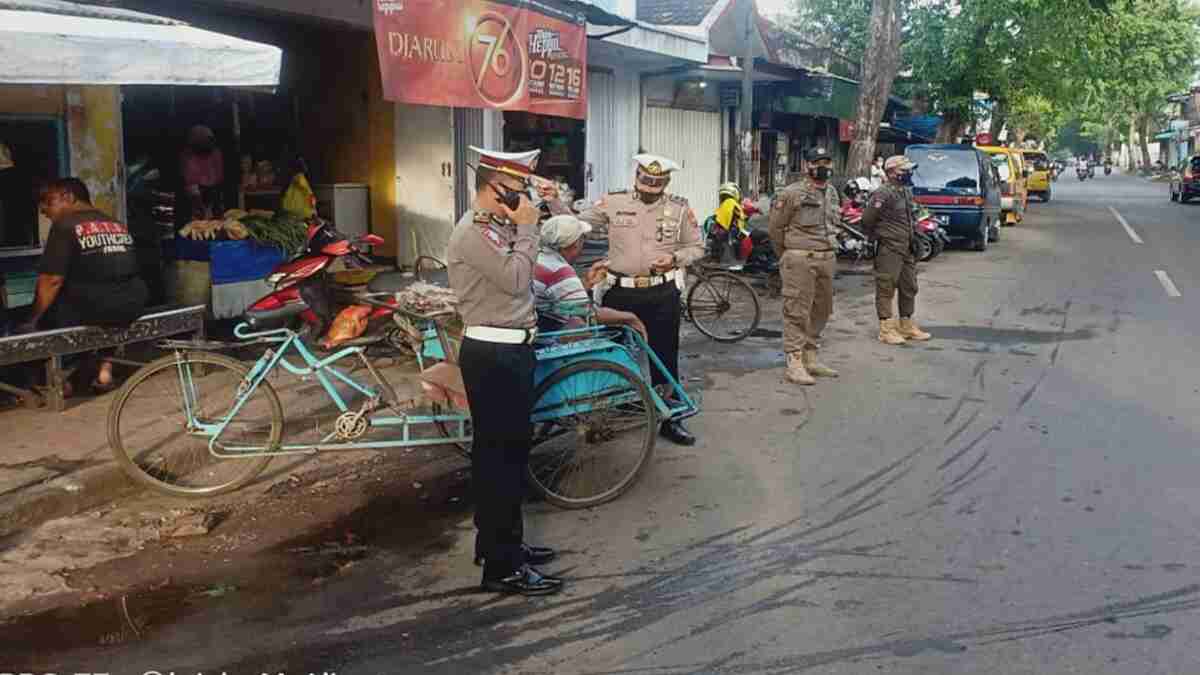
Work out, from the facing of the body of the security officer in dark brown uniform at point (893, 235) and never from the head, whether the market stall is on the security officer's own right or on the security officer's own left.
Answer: on the security officer's own right

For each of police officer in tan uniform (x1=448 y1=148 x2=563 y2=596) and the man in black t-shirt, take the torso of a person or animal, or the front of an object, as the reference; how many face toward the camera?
0

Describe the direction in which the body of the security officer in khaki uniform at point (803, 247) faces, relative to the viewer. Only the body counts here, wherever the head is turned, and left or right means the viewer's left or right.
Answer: facing the viewer and to the right of the viewer

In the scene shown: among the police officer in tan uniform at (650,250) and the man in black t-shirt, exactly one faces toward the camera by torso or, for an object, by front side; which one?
the police officer in tan uniform

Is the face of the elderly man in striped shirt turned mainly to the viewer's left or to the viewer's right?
to the viewer's right

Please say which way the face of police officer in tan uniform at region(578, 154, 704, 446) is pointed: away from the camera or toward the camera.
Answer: toward the camera

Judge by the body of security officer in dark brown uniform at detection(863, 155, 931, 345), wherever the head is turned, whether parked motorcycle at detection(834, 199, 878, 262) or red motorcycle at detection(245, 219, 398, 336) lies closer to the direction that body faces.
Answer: the red motorcycle

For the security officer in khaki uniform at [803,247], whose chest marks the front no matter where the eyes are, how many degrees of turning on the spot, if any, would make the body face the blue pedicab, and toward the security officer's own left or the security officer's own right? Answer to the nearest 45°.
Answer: approximately 90° to the security officer's own right

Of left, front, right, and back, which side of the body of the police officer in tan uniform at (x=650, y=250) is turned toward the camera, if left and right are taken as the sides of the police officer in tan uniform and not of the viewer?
front

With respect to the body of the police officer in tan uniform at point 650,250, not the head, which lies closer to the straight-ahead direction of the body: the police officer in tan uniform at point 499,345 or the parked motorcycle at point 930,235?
the police officer in tan uniform

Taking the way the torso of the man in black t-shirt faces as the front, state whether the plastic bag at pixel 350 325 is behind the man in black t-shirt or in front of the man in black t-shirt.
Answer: behind
